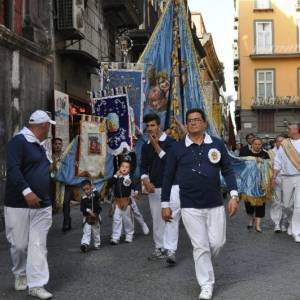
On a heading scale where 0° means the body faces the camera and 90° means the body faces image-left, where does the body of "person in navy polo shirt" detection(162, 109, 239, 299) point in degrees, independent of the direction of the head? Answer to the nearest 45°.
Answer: approximately 0°

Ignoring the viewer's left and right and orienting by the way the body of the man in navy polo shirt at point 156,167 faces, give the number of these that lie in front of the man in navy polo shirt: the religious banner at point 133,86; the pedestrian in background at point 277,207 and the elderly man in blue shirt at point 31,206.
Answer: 1

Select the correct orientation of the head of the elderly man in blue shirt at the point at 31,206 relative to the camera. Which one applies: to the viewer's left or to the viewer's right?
to the viewer's right

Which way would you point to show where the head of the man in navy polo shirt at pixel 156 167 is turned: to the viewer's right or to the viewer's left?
to the viewer's left

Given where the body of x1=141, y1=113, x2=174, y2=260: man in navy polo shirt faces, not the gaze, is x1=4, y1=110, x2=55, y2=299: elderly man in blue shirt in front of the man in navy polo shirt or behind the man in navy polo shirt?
in front

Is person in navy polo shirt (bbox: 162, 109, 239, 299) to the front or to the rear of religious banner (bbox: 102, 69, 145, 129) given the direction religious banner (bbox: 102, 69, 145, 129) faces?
to the front

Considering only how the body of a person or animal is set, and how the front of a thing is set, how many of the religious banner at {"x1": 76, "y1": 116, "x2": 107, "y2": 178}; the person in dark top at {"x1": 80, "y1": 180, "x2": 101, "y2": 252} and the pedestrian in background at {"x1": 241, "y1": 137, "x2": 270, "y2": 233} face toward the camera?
3
